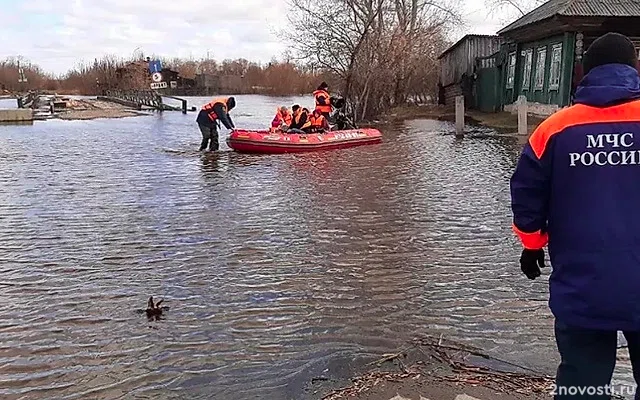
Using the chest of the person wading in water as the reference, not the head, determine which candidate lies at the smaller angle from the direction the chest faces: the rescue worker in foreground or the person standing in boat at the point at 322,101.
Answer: the person standing in boat

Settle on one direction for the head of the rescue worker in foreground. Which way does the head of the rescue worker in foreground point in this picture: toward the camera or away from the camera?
away from the camera

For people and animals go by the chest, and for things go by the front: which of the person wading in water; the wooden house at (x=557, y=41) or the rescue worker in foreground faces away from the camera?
the rescue worker in foreground

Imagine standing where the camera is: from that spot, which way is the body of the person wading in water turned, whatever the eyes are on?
to the viewer's right

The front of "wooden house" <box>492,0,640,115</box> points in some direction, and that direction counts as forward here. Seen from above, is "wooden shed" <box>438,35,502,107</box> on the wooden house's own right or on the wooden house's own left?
on the wooden house's own right

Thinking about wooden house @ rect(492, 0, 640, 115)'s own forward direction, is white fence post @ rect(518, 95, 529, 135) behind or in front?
in front

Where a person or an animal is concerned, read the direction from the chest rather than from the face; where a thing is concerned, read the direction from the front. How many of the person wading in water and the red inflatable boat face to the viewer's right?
1

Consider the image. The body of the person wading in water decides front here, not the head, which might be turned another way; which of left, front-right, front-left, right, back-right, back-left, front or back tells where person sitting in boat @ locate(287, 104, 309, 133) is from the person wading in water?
front

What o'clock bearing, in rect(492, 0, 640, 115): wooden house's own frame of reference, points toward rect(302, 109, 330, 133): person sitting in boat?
The person sitting in boat is roughly at 12 o'clock from the wooden house.

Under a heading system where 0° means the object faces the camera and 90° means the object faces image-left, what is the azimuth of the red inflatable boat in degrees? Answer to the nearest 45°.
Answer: approximately 90°

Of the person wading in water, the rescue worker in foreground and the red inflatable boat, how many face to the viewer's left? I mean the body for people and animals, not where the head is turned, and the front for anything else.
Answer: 1

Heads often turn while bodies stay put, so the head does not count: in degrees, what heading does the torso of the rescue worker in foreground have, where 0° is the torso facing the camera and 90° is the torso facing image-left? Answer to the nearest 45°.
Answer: approximately 180°

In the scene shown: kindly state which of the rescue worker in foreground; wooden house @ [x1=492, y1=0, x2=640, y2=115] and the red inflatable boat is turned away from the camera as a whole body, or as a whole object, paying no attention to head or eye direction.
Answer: the rescue worker in foreground

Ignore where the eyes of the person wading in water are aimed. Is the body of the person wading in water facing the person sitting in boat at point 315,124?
yes

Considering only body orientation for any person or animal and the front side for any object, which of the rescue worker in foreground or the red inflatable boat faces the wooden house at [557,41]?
the rescue worker in foreground

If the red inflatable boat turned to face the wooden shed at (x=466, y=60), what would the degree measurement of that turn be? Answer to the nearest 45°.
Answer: approximately 135° to its right

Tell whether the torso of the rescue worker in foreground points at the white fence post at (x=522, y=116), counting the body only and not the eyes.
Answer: yes
